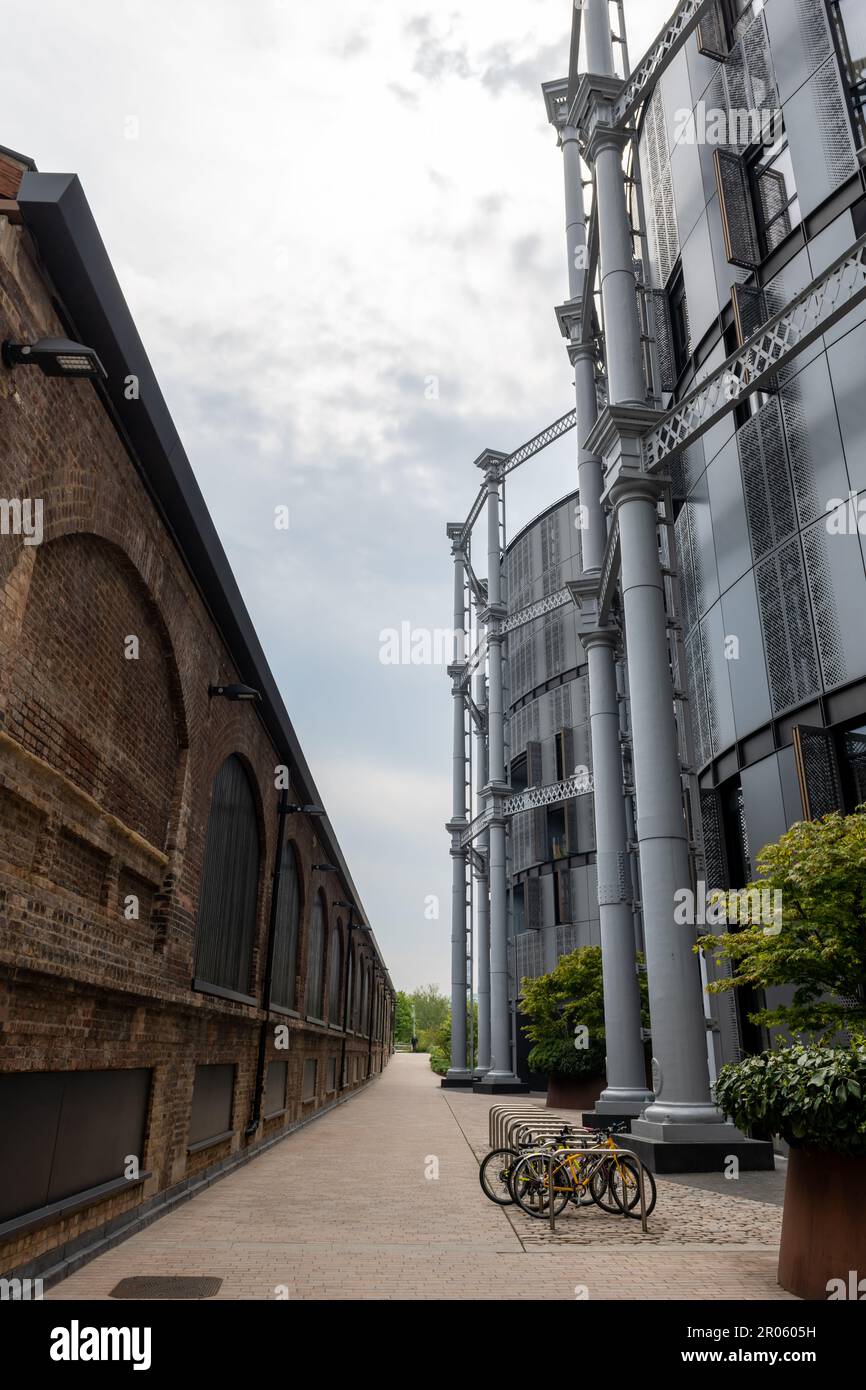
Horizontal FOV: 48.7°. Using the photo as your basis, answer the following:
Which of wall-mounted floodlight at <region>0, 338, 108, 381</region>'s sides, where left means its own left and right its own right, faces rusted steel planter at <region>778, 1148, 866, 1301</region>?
front

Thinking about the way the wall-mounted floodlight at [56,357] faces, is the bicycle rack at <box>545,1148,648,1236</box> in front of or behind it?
in front

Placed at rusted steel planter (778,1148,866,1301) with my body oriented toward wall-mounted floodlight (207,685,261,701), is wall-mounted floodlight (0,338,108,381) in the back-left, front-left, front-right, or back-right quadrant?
front-left

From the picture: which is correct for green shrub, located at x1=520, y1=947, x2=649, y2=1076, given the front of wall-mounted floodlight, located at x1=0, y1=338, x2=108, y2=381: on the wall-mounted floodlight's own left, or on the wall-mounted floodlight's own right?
on the wall-mounted floodlight's own left

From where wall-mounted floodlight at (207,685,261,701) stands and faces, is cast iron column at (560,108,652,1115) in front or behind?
in front

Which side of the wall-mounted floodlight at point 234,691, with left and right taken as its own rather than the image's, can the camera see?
right

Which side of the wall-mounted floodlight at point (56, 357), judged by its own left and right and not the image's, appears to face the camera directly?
right
